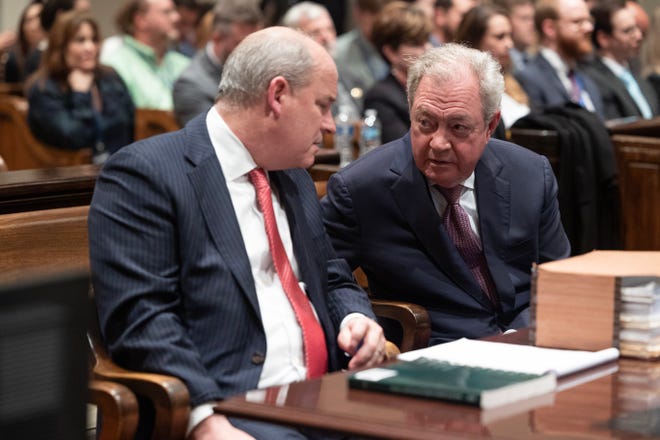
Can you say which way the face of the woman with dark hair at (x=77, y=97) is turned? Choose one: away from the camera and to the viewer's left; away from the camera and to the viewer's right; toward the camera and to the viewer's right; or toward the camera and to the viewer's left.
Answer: toward the camera and to the viewer's right

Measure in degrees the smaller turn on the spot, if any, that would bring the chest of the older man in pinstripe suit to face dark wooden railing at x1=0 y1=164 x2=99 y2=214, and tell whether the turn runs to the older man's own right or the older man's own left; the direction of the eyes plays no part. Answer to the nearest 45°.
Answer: approximately 180°

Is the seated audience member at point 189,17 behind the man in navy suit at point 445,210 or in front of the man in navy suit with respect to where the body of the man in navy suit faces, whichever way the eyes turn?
behind

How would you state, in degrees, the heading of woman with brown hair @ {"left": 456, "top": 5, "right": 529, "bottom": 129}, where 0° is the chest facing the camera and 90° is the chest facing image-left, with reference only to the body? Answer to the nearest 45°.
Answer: approximately 315°

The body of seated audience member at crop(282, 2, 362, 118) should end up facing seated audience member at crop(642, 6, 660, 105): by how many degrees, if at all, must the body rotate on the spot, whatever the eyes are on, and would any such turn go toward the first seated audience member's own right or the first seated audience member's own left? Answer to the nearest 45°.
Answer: approximately 90° to the first seated audience member's own left

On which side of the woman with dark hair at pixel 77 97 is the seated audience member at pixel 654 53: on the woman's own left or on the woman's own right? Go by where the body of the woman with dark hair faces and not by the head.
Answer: on the woman's own left

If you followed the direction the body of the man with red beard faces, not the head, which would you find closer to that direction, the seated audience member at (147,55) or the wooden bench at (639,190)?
the wooden bench
